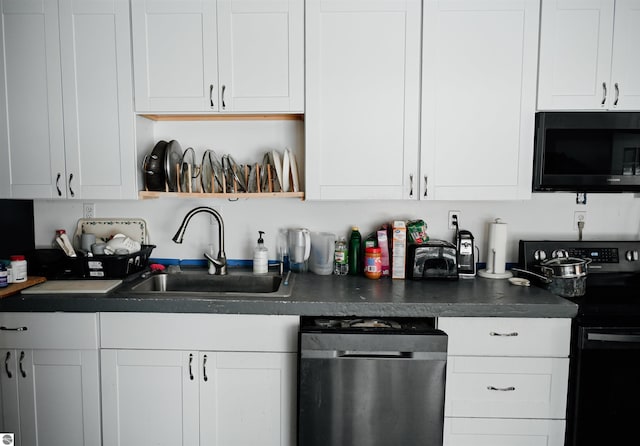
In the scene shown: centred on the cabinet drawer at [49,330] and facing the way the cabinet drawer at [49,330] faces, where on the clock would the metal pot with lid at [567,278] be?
The metal pot with lid is roughly at 10 o'clock from the cabinet drawer.

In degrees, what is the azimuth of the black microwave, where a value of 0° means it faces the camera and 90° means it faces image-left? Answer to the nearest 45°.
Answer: approximately 0°

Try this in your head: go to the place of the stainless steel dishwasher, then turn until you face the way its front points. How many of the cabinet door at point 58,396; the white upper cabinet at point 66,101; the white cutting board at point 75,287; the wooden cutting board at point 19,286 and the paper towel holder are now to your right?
4

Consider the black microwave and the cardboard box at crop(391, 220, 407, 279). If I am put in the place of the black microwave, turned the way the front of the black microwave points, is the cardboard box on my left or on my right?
on my right

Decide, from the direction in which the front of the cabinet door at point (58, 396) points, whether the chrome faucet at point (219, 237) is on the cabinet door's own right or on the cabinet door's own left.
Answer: on the cabinet door's own left

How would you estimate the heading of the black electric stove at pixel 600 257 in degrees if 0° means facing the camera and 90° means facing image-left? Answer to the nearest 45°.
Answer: approximately 0°

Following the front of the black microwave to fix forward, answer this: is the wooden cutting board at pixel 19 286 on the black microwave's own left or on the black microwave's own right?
on the black microwave's own right

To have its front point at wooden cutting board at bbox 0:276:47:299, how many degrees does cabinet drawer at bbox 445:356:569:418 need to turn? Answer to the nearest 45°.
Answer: approximately 90° to its right

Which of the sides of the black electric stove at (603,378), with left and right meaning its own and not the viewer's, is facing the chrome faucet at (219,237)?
right

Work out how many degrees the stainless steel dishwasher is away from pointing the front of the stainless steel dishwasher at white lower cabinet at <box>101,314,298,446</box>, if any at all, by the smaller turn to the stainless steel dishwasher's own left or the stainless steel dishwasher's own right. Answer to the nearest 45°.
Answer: approximately 90° to the stainless steel dishwasher's own right
